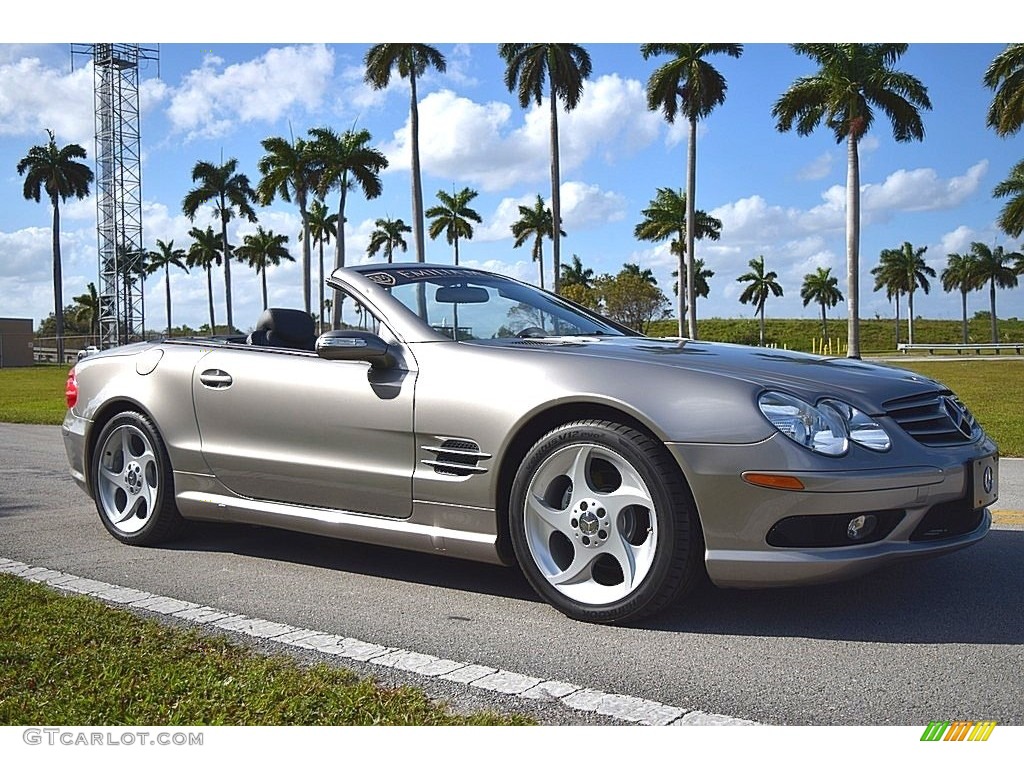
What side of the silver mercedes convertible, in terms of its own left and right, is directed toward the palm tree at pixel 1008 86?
left

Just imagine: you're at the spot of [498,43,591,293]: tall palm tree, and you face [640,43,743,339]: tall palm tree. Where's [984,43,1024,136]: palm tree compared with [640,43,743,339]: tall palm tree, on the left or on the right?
right

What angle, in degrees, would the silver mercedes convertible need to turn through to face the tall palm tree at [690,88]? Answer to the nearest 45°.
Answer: approximately 135° to its left

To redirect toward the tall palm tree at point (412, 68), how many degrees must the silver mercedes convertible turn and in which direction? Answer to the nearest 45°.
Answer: approximately 135° to its left

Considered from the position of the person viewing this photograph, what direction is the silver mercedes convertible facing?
facing the viewer and to the right of the viewer

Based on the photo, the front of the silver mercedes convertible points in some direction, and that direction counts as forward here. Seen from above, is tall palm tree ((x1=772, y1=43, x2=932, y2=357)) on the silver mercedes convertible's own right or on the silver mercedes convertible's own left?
on the silver mercedes convertible's own left
